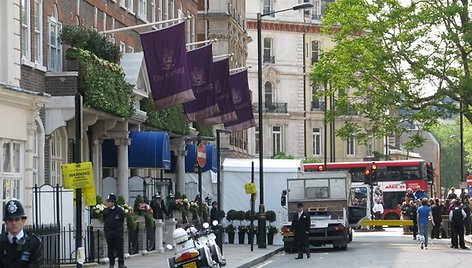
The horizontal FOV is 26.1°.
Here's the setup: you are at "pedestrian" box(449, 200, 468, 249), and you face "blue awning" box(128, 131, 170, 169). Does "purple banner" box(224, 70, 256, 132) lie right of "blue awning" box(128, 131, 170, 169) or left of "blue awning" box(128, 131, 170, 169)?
right

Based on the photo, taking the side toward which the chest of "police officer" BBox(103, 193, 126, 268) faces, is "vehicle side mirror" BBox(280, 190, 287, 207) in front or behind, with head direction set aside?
behind

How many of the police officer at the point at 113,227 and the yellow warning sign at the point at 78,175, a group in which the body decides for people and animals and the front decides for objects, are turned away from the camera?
0

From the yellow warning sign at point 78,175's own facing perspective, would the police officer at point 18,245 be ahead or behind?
ahead

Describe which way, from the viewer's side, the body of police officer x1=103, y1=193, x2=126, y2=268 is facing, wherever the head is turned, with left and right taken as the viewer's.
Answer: facing the viewer and to the left of the viewer

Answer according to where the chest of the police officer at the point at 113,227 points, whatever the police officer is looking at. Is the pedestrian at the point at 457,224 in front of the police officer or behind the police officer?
behind

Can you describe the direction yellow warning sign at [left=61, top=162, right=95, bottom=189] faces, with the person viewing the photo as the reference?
facing the viewer
